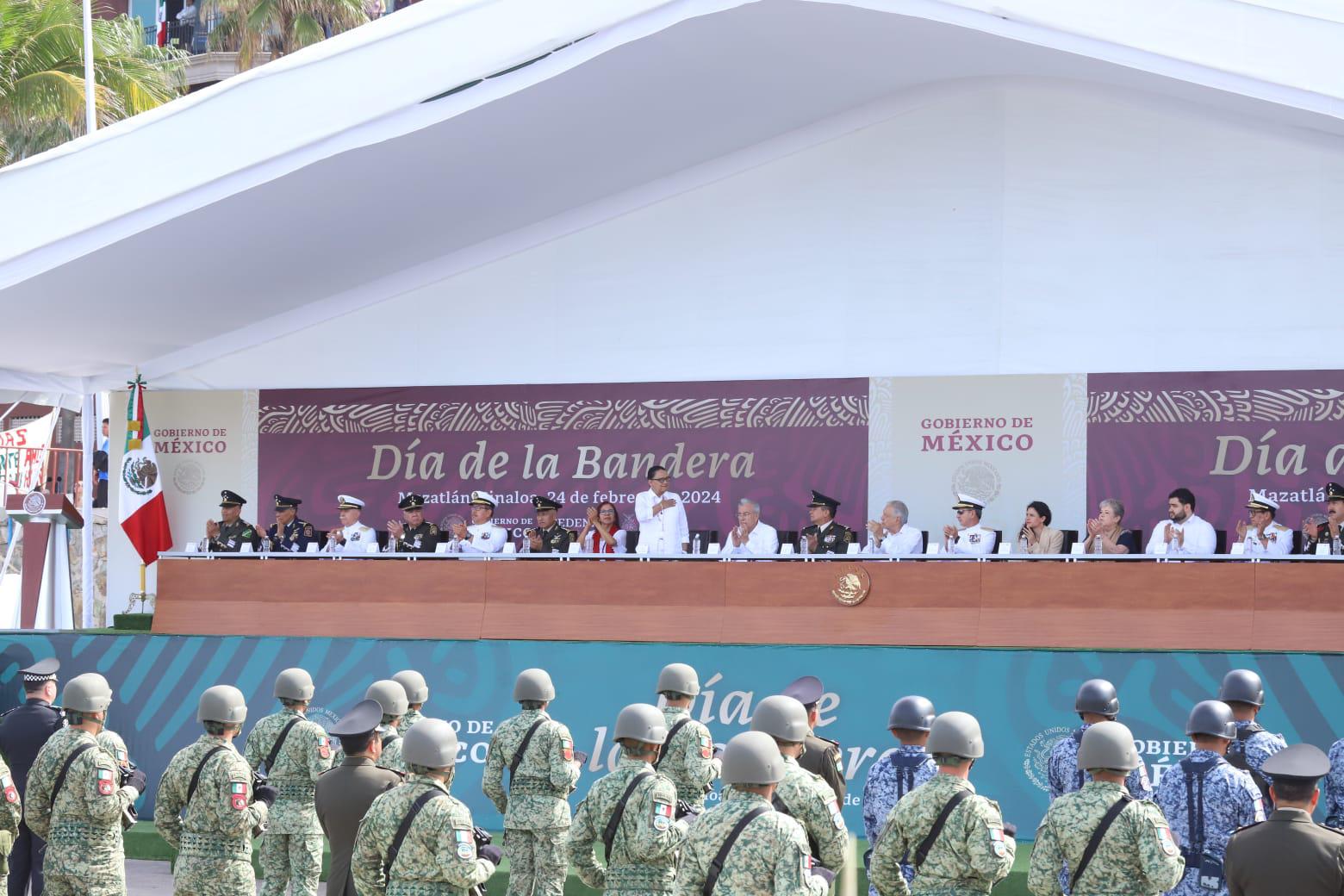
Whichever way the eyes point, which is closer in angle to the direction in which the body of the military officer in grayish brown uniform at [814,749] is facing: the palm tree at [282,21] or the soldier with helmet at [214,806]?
the palm tree

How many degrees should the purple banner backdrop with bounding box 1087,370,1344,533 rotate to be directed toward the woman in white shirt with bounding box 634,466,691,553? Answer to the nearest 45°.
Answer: approximately 90° to its right

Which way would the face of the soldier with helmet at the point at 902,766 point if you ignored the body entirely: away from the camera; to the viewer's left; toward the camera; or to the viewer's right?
away from the camera

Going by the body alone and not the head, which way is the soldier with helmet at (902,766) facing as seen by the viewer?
away from the camera

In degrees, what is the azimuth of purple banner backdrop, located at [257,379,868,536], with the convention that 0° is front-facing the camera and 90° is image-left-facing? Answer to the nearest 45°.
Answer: approximately 0°

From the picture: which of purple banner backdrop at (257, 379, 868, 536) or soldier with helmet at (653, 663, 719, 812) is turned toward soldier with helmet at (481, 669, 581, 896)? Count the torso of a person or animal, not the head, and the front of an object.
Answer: the purple banner backdrop

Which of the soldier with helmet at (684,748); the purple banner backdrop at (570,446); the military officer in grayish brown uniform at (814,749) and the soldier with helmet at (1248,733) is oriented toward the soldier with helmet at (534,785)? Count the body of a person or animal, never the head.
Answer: the purple banner backdrop

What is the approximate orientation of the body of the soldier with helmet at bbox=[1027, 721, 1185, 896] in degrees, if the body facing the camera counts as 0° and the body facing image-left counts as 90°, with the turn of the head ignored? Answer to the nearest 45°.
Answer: approximately 180°

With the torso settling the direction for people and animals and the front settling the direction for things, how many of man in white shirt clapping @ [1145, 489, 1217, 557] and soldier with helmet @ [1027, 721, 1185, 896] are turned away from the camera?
1

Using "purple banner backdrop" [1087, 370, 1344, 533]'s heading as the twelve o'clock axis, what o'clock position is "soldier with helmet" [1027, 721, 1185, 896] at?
The soldier with helmet is roughly at 12 o'clock from the purple banner backdrop.

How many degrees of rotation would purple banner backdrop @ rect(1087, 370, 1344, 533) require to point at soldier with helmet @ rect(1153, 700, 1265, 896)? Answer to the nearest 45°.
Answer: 0° — it already faces them

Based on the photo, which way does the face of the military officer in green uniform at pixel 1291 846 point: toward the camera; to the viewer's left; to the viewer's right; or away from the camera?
away from the camera
